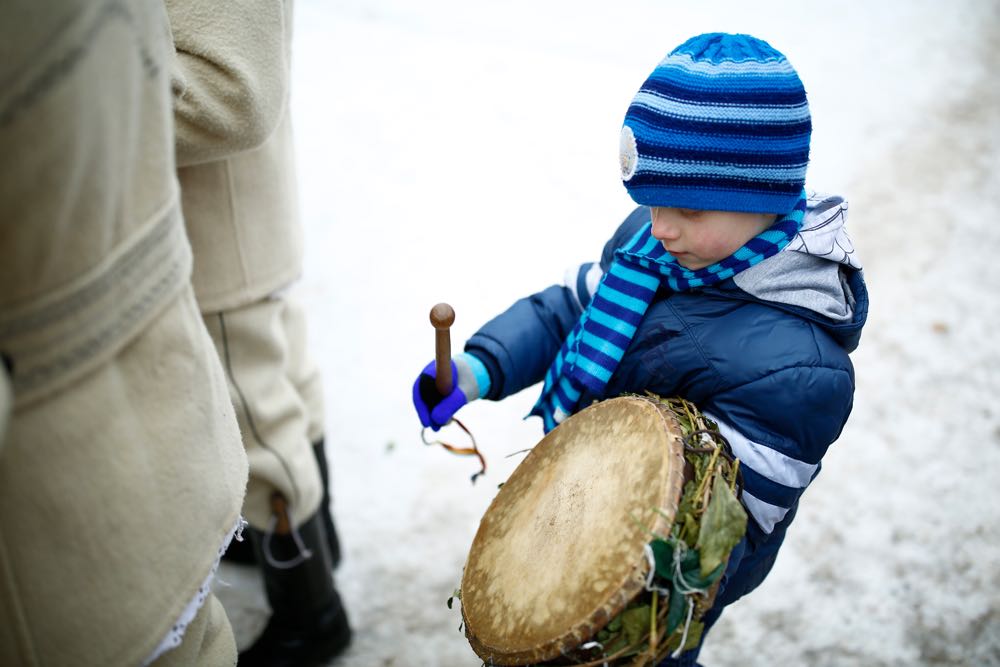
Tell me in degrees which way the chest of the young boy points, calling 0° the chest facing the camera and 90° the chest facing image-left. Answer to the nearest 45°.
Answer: approximately 45°

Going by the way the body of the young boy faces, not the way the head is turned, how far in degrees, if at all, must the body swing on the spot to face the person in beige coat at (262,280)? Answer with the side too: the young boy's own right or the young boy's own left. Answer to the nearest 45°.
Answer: approximately 45° to the young boy's own right
